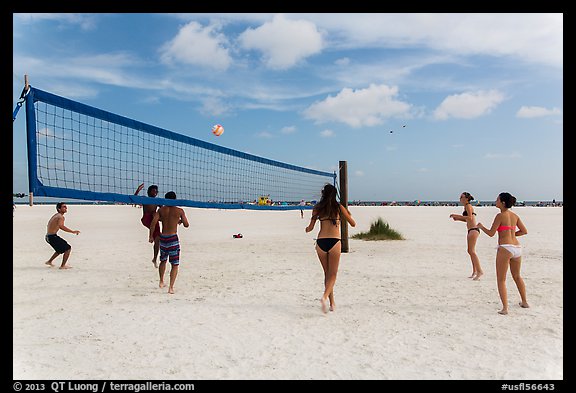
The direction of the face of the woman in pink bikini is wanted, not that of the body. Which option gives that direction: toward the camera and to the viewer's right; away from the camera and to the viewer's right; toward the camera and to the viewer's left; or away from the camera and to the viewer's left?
away from the camera and to the viewer's left

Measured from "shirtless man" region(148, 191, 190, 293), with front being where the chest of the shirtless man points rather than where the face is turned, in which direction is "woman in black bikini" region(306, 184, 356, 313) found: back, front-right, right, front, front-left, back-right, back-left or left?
back-right

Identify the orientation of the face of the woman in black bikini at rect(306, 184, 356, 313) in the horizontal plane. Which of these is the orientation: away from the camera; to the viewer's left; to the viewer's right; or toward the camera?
away from the camera

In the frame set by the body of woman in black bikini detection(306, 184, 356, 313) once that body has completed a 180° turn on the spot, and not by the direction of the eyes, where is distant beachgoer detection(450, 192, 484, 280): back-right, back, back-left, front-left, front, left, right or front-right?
back-left

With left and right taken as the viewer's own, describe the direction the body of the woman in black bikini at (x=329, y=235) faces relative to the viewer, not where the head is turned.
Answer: facing away from the viewer

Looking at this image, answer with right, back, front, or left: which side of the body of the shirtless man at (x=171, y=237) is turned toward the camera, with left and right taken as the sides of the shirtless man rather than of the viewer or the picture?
back

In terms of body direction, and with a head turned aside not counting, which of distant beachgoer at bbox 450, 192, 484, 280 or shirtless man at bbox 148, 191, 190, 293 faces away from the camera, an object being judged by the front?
the shirtless man

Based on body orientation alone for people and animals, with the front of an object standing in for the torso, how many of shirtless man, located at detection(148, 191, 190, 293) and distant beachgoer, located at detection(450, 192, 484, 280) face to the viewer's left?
1

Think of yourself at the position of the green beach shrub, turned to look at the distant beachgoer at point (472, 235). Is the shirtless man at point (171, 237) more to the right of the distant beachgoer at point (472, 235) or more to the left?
right

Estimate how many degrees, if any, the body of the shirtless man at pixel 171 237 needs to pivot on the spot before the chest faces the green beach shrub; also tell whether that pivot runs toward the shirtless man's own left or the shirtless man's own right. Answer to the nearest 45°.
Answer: approximately 45° to the shirtless man's own right

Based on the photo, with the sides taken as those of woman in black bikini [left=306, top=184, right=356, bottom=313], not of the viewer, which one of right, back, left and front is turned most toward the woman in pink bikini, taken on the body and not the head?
right

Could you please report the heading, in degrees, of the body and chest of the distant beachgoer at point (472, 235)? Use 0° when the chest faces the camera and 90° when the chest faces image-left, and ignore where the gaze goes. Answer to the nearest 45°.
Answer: approximately 90°
